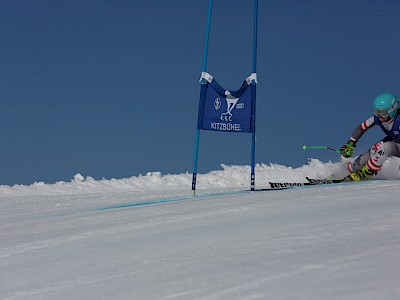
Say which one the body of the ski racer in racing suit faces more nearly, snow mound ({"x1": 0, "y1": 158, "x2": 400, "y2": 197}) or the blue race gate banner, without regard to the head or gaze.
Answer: the blue race gate banner

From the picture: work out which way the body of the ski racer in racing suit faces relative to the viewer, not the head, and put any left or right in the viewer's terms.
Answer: facing the viewer and to the left of the viewer

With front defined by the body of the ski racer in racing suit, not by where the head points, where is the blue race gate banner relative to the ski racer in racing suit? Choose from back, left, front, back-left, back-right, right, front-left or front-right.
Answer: front

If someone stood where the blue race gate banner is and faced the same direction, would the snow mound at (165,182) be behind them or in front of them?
behind

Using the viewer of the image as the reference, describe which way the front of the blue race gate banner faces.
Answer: facing the viewer
